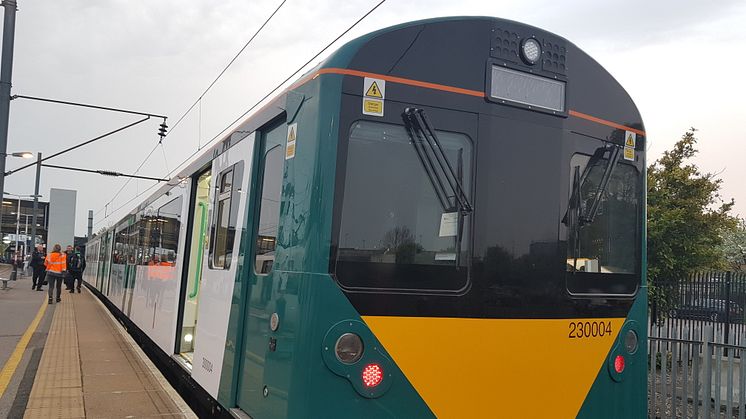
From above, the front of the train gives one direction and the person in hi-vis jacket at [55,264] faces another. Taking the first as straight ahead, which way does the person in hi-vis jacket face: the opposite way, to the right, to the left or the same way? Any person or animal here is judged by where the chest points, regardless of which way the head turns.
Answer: the opposite way

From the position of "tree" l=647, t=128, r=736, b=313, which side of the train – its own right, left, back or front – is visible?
left

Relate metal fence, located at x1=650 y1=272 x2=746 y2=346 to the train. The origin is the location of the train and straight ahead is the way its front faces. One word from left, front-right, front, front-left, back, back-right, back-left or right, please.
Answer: left

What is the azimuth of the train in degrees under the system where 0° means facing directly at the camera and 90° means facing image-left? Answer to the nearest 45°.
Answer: approximately 315°

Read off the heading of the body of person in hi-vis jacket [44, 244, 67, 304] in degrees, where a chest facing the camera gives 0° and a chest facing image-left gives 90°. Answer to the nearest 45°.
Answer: approximately 180°
